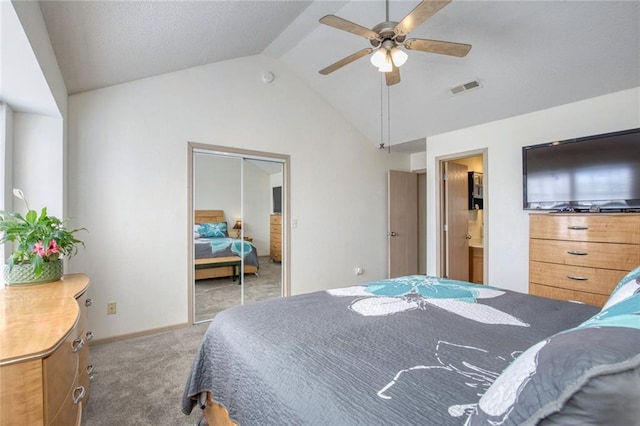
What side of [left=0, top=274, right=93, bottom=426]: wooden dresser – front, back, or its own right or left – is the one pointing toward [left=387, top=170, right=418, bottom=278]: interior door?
front

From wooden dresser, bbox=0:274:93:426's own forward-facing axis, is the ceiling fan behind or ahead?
ahead

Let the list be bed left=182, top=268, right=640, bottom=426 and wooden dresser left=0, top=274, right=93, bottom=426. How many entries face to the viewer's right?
1

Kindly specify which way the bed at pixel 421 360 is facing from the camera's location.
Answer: facing away from the viewer and to the left of the viewer

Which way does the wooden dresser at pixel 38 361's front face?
to the viewer's right

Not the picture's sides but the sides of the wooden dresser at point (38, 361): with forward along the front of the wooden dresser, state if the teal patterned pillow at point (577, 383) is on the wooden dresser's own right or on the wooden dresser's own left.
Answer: on the wooden dresser's own right

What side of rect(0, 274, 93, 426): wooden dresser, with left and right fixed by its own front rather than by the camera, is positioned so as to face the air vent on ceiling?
front

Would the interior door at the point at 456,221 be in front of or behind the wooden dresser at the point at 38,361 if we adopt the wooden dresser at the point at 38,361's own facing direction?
in front

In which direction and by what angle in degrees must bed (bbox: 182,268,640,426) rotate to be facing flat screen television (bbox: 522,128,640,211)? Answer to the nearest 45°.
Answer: approximately 90° to its right

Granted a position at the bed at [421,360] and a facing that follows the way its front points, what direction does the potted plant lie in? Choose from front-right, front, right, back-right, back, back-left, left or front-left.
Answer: front-left

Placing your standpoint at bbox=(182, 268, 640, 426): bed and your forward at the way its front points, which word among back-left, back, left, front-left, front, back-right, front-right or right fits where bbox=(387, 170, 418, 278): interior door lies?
front-right
